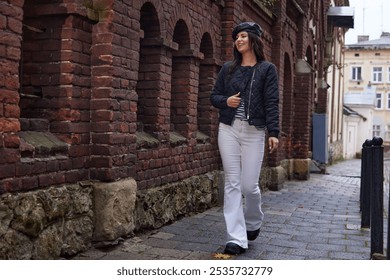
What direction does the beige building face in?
toward the camera

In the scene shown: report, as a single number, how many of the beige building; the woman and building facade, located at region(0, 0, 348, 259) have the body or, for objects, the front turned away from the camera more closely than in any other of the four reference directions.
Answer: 0

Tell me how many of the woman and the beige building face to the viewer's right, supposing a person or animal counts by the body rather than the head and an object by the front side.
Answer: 0

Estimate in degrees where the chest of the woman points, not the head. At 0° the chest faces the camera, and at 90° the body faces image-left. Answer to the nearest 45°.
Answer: approximately 45°

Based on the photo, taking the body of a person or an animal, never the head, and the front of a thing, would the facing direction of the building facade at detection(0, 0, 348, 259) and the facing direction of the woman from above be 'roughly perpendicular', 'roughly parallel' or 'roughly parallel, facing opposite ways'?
roughly perpendicular

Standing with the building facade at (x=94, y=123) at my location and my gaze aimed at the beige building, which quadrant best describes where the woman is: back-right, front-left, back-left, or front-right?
front-right

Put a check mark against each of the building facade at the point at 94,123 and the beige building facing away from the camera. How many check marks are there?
0

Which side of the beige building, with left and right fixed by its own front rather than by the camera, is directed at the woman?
front

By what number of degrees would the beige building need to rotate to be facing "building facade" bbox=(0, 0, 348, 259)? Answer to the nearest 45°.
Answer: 0° — it already faces it

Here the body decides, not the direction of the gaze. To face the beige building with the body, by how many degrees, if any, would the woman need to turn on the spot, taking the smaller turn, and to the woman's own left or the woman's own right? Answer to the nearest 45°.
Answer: approximately 135° to the woman's own right

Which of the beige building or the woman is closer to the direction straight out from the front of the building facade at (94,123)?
the woman

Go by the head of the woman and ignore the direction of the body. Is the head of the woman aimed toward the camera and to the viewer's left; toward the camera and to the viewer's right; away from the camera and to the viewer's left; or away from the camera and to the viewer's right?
toward the camera and to the viewer's left

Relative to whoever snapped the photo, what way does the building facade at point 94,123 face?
facing the viewer and to the right of the viewer
